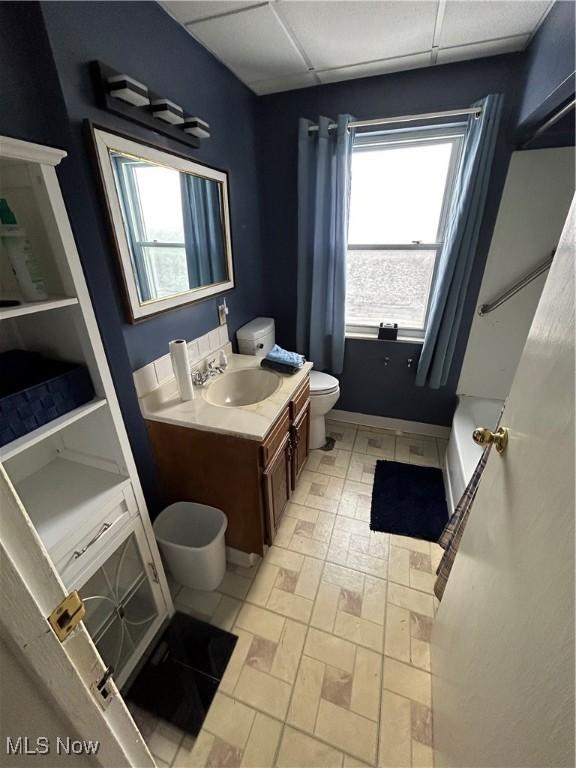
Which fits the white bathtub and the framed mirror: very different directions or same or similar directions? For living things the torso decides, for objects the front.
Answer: very different directions

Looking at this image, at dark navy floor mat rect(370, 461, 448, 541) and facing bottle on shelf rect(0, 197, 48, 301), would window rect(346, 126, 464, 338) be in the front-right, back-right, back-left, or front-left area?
back-right

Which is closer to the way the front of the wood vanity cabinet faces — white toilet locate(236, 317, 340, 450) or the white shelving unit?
the white toilet

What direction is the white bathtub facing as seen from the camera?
to the viewer's left

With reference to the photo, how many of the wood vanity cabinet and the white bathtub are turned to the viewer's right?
1

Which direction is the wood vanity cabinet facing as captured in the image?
to the viewer's right

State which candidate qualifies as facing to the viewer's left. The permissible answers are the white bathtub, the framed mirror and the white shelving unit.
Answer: the white bathtub
